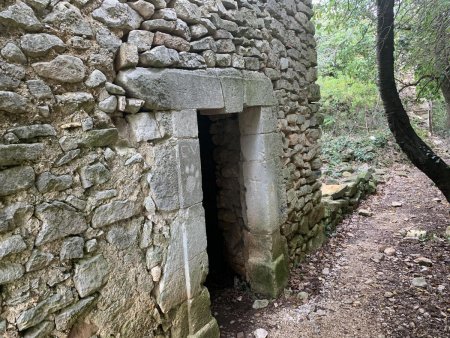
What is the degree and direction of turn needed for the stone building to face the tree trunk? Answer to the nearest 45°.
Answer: approximately 90° to its left

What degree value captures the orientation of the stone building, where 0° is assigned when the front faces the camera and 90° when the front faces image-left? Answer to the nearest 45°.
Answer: approximately 315°

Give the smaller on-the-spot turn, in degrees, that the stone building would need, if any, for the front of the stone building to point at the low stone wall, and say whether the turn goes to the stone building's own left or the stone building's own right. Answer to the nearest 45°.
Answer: approximately 90° to the stone building's own left
